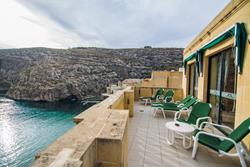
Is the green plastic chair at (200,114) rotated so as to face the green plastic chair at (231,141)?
no

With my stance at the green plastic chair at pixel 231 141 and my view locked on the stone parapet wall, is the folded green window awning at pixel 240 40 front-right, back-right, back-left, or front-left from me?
back-right

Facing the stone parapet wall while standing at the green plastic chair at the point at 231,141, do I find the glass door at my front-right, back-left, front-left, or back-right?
back-right

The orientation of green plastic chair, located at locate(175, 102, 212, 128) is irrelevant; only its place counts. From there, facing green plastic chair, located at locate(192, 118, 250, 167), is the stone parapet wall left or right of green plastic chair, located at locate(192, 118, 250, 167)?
right

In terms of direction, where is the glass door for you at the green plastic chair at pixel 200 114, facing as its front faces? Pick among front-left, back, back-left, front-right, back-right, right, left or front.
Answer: back

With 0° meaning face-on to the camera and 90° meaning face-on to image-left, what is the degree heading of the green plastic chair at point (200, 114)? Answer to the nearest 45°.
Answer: approximately 45°
